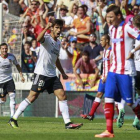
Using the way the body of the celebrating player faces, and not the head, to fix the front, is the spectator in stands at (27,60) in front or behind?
behind

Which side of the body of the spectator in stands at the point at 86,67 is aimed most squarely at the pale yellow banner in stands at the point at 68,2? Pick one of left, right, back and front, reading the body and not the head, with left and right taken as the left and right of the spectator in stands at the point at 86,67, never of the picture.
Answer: back

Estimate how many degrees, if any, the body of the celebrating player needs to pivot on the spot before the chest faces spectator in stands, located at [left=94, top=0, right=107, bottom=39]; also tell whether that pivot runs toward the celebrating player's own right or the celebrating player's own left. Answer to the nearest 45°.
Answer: approximately 135° to the celebrating player's own left

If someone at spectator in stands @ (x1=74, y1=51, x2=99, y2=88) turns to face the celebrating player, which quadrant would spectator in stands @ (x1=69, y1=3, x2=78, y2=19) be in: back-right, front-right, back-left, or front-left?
back-right

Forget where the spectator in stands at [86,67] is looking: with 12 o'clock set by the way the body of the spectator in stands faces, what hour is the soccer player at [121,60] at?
The soccer player is roughly at 12 o'clock from the spectator in stands.

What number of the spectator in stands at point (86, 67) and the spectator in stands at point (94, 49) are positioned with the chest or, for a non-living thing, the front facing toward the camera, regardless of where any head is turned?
2

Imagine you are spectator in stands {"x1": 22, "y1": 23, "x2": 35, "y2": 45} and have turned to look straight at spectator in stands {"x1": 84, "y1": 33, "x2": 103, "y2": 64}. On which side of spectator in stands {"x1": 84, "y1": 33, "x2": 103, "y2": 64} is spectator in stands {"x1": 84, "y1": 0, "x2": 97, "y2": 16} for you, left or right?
left

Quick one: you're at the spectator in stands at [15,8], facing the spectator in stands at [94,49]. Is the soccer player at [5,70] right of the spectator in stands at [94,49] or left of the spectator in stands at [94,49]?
right
